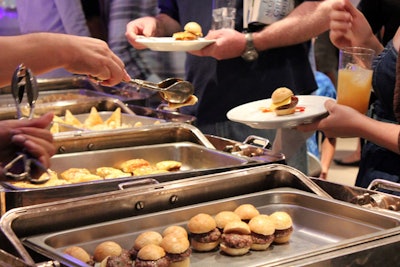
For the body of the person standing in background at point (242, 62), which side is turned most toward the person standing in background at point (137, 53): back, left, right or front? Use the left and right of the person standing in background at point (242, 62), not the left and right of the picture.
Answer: right

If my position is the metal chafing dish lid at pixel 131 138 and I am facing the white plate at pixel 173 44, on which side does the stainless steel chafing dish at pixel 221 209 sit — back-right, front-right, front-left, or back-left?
back-right

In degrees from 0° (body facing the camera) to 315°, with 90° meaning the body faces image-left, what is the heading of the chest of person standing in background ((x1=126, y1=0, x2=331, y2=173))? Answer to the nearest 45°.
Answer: approximately 45°

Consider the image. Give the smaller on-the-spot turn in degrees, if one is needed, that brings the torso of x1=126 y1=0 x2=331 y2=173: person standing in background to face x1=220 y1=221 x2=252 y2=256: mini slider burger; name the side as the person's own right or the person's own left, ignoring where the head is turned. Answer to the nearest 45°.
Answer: approximately 45° to the person's own left

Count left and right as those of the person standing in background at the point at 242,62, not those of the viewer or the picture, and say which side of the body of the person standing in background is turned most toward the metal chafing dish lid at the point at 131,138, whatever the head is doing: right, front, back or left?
front

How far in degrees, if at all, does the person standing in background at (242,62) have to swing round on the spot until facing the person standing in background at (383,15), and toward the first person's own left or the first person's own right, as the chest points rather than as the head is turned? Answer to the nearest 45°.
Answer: approximately 90° to the first person's own left

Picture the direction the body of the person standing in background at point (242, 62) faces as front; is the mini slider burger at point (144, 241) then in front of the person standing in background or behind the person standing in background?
in front

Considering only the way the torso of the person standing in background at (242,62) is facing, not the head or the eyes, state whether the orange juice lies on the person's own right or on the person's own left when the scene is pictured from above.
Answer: on the person's own left

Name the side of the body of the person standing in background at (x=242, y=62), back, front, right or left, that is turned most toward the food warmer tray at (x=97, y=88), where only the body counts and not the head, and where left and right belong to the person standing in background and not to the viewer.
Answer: right

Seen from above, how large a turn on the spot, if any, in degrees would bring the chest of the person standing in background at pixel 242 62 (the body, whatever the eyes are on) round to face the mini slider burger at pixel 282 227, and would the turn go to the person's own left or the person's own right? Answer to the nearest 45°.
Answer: approximately 45° to the person's own left

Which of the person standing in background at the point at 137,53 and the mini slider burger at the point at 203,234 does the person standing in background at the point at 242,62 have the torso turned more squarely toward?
the mini slider burger

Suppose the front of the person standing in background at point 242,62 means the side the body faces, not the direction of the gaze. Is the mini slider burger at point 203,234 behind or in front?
in front

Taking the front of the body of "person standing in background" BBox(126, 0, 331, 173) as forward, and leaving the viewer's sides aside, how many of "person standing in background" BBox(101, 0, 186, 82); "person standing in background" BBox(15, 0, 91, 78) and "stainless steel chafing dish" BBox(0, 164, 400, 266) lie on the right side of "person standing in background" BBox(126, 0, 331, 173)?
2

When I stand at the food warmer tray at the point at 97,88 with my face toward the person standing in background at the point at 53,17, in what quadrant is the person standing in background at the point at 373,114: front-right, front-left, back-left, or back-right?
back-right
